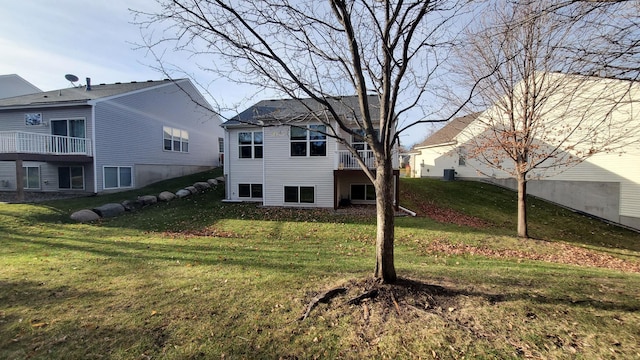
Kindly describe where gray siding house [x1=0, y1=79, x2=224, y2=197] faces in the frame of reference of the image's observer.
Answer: facing away from the viewer and to the right of the viewer

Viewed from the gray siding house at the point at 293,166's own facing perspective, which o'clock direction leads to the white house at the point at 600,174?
The white house is roughly at 3 o'clock from the gray siding house.

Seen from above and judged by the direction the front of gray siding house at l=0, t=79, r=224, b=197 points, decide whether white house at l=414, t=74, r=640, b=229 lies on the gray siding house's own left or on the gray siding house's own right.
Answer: on the gray siding house's own right

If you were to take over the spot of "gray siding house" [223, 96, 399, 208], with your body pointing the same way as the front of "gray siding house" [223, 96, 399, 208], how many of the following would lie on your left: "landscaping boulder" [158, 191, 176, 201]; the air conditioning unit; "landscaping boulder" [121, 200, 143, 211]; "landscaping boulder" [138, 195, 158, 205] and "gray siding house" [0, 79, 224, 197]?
4

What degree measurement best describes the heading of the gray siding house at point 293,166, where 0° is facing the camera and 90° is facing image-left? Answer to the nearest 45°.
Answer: approximately 180°

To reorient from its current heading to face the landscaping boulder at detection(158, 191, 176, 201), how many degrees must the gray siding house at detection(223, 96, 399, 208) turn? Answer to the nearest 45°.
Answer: approximately 90° to its left

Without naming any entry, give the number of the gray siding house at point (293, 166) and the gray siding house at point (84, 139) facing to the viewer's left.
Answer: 0

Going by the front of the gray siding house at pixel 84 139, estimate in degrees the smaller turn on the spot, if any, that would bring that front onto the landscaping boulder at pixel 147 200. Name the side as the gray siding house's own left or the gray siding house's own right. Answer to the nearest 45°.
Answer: approximately 90° to the gray siding house's own right

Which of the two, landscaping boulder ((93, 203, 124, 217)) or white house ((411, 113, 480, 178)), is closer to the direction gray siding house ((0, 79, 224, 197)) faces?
the white house
